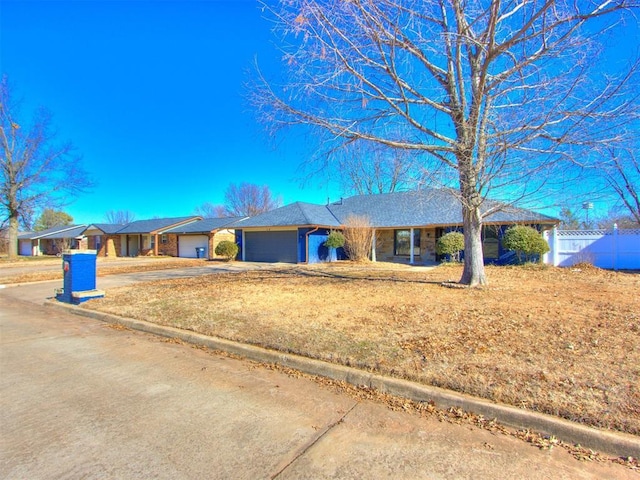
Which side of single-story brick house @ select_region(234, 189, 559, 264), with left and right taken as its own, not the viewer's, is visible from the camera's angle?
front

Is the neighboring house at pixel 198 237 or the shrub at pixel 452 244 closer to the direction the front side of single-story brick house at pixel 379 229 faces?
the shrub

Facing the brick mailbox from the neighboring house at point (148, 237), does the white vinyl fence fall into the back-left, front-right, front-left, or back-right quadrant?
front-left

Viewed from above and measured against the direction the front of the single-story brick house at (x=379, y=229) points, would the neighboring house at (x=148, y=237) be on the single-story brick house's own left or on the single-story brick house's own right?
on the single-story brick house's own right

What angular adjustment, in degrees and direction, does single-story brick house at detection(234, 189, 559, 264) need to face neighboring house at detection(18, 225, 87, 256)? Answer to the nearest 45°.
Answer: approximately 90° to its right

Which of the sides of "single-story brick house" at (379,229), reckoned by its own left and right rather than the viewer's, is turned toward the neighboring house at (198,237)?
right

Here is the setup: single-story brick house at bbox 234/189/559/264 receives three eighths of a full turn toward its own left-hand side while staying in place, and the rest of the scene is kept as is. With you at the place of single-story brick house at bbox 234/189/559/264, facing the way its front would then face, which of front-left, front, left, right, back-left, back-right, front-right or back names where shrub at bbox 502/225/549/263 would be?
right

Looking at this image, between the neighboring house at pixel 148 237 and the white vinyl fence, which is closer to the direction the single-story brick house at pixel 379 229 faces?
the white vinyl fence

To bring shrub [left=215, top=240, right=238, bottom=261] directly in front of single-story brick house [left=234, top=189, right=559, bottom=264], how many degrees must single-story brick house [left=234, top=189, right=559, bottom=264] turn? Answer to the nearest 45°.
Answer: approximately 90° to its right

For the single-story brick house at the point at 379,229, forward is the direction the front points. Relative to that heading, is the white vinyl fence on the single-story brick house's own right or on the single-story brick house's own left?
on the single-story brick house's own left

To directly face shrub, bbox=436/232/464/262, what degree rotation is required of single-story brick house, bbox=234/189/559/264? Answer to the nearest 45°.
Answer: approximately 45° to its left
